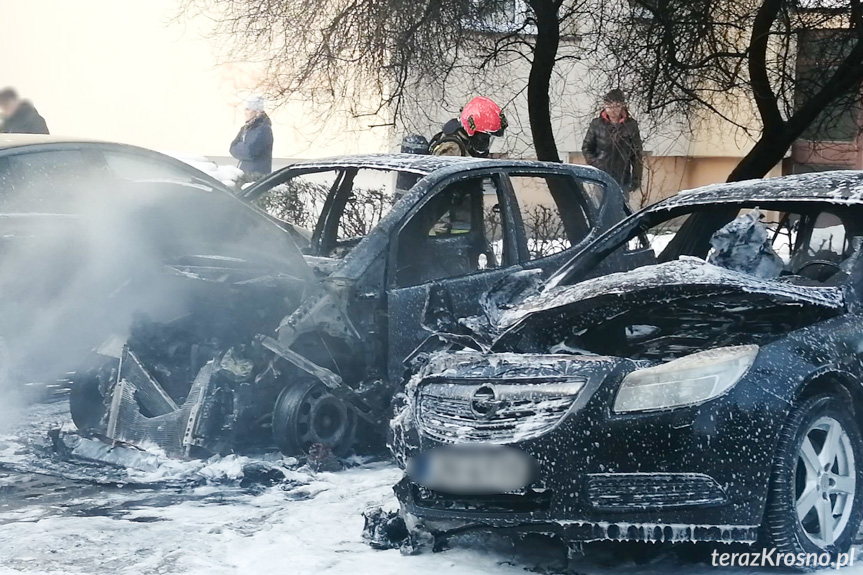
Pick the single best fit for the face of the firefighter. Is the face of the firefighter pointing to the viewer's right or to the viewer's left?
to the viewer's right

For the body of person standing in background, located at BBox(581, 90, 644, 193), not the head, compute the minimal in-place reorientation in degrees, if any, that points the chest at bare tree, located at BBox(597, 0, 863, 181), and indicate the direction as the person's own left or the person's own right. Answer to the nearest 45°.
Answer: approximately 45° to the person's own left

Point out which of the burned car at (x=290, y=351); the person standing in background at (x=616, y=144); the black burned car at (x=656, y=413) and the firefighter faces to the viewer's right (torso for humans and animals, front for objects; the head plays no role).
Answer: the firefighter

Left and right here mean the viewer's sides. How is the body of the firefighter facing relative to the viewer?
facing to the right of the viewer

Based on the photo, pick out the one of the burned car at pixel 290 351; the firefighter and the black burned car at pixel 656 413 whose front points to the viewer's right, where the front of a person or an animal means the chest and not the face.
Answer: the firefighter

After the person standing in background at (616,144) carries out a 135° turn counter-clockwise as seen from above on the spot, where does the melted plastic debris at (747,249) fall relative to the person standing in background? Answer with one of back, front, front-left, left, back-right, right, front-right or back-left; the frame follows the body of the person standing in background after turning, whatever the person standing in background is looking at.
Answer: back-right

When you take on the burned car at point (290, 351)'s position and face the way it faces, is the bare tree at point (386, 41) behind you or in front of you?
behind

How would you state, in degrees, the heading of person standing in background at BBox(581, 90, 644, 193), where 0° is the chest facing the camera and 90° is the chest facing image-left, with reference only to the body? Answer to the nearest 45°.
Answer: approximately 0°

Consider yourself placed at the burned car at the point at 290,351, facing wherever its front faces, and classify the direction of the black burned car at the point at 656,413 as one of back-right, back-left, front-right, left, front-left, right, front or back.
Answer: left

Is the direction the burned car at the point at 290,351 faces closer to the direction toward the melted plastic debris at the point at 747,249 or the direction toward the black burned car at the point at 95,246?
the black burned car

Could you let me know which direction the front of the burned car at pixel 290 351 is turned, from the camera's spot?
facing the viewer and to the left of the viewer

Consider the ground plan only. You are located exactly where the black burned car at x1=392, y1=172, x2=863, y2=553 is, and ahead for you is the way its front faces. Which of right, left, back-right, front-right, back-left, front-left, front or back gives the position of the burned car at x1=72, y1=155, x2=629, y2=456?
right

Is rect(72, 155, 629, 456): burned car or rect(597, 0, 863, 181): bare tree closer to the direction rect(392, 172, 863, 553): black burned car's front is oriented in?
the burned car

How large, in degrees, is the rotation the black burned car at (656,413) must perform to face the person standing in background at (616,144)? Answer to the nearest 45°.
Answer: approximately 135° to its right
